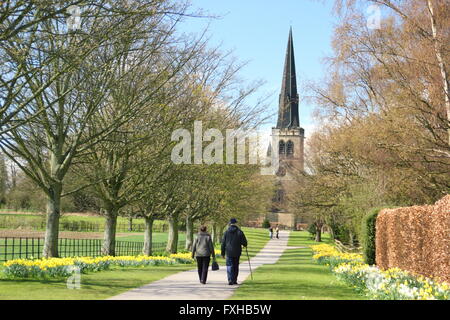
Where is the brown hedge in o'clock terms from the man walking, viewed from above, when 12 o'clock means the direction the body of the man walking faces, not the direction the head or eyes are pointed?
The brown hedge is roughly at 3 o'clock from the man walking.

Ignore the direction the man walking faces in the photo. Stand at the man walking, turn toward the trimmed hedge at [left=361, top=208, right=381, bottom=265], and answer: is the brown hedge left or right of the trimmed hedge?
right

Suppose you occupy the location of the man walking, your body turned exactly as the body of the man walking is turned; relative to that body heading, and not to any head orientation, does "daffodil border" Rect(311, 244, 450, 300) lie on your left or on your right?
on your right

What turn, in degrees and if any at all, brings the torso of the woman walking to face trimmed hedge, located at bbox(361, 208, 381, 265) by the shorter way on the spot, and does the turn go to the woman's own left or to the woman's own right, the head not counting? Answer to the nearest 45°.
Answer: approximately 45° to the woman's own right

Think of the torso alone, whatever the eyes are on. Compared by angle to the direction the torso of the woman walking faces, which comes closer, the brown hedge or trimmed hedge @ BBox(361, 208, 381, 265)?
the trimmed hedge

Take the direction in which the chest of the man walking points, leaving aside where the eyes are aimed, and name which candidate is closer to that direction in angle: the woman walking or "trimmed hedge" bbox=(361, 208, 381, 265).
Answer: the trimmed hedge

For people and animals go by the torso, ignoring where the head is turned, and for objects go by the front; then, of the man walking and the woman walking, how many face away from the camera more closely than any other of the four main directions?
2

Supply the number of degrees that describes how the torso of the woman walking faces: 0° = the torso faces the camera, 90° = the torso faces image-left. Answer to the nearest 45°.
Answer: approximately 180°

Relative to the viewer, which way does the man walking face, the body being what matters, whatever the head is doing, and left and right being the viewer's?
facing away from the viewer

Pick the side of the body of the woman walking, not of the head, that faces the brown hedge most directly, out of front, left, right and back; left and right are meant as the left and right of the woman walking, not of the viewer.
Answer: right
